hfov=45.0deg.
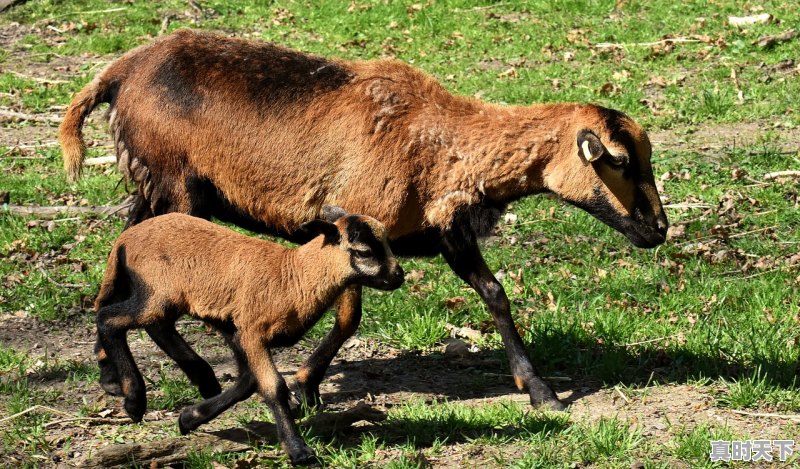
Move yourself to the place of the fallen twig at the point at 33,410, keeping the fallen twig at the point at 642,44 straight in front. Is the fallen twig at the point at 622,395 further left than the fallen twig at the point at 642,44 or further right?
right

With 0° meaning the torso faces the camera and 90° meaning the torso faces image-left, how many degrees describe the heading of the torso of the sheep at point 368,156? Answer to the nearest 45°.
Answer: approximately 270°

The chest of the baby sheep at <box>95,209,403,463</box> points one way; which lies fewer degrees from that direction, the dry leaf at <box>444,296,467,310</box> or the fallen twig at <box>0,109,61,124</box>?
the dry leaf

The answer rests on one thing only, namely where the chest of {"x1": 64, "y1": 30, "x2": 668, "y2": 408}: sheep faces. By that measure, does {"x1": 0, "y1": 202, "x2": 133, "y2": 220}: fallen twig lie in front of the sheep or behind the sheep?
behind

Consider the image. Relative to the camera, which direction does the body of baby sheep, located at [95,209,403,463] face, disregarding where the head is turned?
to the viewer's right

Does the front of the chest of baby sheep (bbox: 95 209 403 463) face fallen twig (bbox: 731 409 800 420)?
yes

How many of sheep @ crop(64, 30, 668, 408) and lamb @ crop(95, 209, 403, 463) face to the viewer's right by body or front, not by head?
2

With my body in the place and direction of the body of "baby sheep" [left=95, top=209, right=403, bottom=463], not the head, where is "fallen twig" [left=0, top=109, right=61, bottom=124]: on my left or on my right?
on my left
